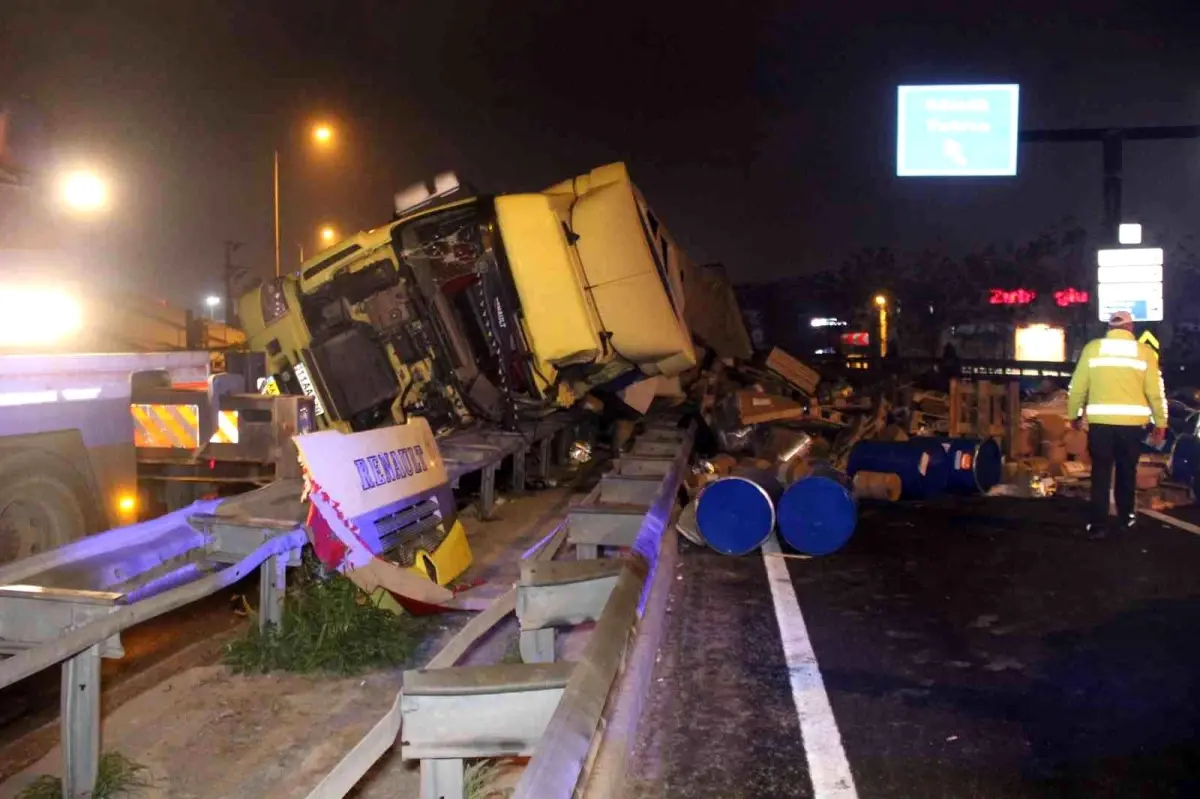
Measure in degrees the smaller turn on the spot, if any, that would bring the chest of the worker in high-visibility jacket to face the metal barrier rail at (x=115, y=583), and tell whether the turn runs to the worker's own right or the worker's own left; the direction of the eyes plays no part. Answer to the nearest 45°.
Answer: approximately 135° to the worker's own left

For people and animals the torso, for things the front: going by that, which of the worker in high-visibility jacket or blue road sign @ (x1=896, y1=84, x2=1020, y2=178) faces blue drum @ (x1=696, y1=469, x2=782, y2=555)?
the blue road sign

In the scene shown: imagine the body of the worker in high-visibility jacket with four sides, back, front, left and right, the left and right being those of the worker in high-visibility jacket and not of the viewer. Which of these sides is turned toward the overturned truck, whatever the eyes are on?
left

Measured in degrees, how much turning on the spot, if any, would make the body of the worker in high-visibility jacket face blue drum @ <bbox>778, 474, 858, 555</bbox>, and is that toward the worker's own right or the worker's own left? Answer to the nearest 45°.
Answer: approximately 135° to the worker's own left

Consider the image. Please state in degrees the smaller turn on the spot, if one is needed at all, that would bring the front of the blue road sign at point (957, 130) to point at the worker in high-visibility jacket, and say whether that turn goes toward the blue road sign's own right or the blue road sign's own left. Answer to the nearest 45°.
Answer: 0° — it already faces them

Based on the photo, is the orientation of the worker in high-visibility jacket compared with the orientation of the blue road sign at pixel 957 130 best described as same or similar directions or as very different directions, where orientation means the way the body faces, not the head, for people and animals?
very different directions

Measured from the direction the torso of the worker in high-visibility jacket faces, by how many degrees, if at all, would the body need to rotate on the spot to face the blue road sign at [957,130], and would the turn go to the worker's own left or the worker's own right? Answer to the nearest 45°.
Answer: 0° — they already face it

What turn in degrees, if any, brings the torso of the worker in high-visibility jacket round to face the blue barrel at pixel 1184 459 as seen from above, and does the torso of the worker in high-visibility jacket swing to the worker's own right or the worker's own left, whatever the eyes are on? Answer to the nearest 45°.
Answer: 0° — they already face it

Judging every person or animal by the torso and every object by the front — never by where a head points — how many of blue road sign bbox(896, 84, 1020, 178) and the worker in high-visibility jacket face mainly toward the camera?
1

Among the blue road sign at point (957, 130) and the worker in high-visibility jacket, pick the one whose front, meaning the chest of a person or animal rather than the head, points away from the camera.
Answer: the worker in high-visibility jacket

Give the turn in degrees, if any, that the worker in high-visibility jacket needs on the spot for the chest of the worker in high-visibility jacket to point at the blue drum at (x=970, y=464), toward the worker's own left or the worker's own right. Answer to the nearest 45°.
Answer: approximately 45° to the worker's own left

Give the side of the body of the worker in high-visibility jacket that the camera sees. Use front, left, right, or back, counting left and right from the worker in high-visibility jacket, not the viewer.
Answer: back

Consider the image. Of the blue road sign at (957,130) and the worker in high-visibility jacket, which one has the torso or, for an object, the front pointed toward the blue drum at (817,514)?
the blue road sign
